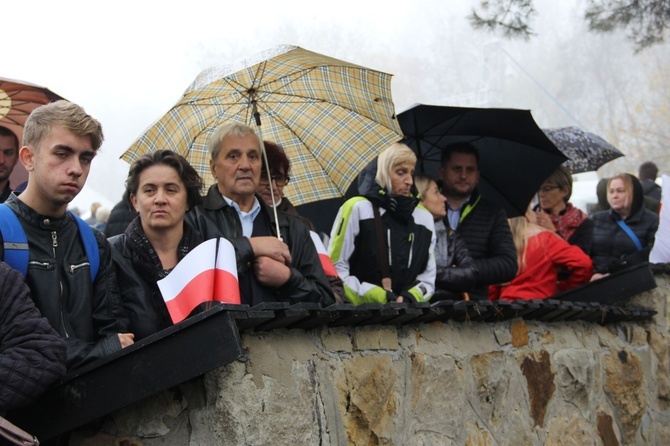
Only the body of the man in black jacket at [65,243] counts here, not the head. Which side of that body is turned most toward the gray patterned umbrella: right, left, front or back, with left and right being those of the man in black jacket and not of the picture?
left

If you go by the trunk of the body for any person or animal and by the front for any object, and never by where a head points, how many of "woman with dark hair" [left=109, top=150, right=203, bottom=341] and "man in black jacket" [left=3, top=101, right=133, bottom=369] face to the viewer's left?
0

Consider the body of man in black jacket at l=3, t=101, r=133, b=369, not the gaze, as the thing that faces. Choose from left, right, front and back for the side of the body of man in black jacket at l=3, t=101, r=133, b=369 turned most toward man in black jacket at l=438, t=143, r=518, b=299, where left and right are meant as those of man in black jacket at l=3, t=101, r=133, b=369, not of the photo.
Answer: left

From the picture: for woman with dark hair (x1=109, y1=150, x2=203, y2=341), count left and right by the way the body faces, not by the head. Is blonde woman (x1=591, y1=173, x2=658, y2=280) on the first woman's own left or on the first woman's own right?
on the first woman's own left

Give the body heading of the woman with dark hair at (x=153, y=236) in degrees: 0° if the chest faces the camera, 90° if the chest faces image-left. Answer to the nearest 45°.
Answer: approximately 0°

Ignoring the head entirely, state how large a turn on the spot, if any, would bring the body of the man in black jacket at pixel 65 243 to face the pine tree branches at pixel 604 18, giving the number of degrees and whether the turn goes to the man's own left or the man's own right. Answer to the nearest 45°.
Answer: approximately 90° to the man's own left
